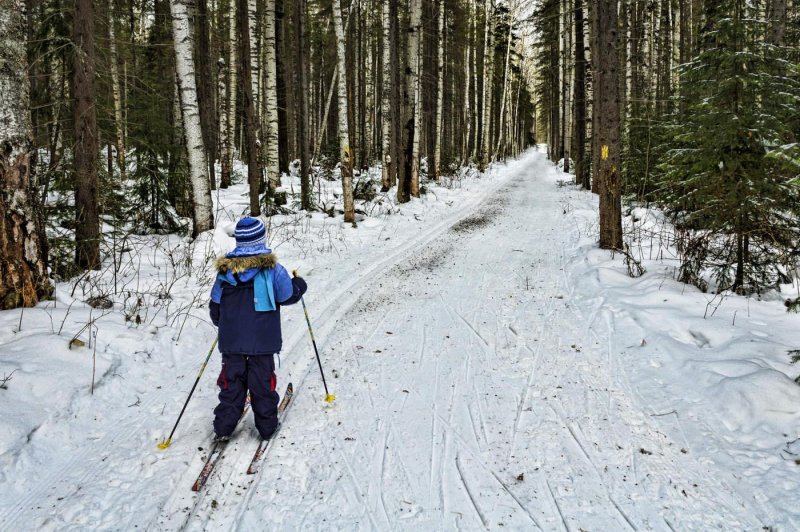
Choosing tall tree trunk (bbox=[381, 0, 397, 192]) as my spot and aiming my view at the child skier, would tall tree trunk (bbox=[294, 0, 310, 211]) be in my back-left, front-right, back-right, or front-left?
front-right

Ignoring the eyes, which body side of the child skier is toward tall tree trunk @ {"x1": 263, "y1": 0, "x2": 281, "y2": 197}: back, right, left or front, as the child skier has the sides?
front

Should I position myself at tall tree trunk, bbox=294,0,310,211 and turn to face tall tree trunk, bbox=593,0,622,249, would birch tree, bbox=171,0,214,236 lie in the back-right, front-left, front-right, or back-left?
front-right

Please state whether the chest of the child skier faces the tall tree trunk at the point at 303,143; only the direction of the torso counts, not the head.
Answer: yes

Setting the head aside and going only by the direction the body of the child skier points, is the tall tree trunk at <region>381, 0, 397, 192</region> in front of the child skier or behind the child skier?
in front

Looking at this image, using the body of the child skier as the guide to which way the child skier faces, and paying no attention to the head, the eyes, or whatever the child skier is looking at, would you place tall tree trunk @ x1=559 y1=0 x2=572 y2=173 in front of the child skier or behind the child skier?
in front

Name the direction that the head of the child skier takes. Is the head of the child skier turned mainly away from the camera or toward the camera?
away from the camera

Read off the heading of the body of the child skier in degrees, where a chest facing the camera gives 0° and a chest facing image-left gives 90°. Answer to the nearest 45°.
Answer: approximately 180°

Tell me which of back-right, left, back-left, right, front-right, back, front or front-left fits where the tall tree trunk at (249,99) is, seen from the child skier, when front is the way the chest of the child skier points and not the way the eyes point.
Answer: front

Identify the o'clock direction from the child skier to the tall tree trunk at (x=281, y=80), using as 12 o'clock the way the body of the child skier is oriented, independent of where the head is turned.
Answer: The tall tree trunk is roughly at 12 o'clock from the child skier.
